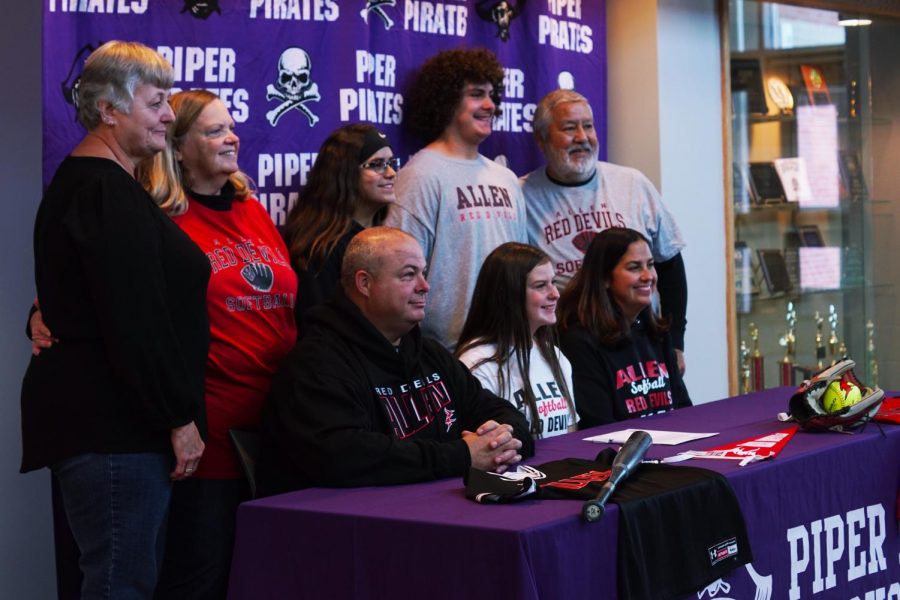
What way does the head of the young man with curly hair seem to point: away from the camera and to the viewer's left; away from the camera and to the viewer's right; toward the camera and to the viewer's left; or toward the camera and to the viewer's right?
toward the camera and to the viewer's right

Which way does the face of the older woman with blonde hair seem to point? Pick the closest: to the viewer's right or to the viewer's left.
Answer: to the viewer's right

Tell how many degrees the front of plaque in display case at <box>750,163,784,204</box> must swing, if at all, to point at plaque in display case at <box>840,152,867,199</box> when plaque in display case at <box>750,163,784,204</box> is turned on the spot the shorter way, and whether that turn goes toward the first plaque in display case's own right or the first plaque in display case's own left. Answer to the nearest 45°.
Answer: approximately 90° to the first plaque in display case's own left

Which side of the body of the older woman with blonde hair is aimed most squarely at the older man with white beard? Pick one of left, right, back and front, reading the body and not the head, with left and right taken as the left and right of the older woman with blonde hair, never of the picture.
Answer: left

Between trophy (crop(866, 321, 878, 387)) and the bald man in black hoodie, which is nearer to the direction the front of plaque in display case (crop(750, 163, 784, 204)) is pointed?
the bald man in black hoodie

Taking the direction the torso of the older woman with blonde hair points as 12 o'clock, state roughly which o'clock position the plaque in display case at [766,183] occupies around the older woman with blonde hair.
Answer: The plaque in display case is roughly at 9 o'clock from the older woman with blonde hair.

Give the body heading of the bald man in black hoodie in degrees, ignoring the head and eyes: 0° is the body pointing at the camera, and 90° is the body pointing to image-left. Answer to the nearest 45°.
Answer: approximately 315°

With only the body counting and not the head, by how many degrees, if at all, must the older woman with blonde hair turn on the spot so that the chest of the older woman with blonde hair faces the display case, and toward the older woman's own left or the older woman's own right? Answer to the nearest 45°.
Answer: approximately 90° to the older woman's own left

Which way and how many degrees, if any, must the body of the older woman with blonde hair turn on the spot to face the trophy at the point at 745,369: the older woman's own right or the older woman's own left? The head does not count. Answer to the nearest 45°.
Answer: approximately 90° to the older woman's own left

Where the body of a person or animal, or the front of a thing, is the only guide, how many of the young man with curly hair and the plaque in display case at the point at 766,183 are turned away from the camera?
0

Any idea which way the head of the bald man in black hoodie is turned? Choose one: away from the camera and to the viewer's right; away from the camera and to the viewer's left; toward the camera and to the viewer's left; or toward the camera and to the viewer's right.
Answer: toward the camera and to the viewer's right

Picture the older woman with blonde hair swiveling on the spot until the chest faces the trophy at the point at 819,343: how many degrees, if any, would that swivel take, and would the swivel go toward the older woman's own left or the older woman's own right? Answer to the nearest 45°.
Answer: approximately 90° to the older woman's own left
